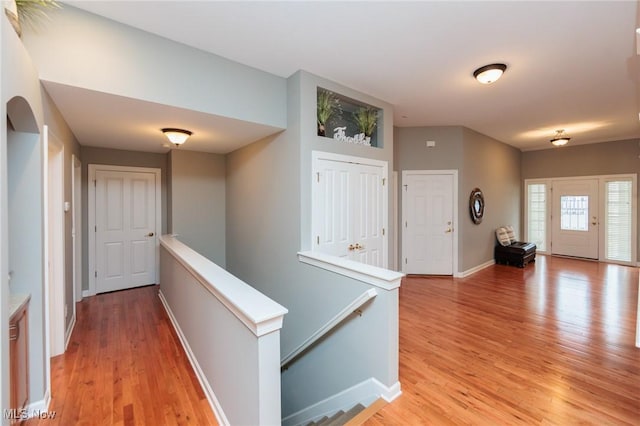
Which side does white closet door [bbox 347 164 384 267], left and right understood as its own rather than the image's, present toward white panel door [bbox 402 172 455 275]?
left

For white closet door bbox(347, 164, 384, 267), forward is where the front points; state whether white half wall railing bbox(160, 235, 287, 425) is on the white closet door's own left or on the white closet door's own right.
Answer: on the white closet door's own right

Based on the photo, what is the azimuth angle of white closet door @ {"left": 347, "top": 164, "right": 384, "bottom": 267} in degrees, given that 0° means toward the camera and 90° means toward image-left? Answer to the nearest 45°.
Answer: approximately 315°

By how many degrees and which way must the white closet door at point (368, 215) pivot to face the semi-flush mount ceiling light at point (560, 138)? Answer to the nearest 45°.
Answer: approximately 90° to its left

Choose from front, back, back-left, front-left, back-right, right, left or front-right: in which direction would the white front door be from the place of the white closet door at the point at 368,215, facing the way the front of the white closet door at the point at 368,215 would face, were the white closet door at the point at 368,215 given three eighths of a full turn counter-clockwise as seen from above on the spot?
front-right

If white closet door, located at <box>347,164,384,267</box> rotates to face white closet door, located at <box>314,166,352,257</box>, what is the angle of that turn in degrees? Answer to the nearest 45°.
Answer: approximately 90° to its right

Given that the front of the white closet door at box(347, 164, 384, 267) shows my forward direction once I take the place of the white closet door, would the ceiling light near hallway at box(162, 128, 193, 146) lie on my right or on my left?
on my right

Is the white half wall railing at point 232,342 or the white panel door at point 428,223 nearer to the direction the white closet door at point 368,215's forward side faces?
the white half wall railing
